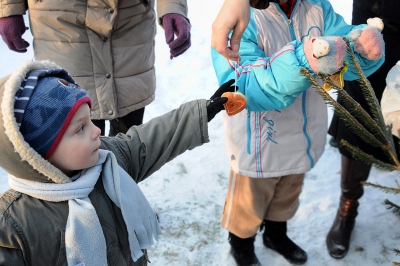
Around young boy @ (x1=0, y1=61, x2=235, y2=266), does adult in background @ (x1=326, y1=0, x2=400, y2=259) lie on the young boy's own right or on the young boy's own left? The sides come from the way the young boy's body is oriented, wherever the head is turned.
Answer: on the young boy's own left

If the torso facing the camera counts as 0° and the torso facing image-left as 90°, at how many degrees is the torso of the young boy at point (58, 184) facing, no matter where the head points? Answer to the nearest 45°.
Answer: approximately 315°

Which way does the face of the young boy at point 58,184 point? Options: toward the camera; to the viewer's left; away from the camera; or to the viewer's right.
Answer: to the viewer's right

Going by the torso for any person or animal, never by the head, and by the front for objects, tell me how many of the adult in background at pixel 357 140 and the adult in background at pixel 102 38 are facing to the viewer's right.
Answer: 0

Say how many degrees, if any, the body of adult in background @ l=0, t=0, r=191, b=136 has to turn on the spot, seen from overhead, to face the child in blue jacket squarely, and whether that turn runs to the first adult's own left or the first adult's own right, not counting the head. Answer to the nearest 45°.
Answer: approximately 45° to the first adult's own left

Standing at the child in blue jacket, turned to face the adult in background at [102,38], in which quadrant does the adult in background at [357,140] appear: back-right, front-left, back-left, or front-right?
back-right

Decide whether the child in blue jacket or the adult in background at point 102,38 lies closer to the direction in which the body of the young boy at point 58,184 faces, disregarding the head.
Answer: the child in blue jacket
